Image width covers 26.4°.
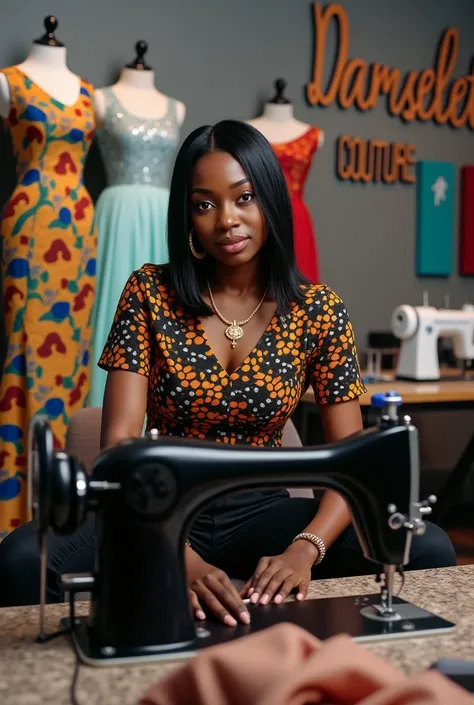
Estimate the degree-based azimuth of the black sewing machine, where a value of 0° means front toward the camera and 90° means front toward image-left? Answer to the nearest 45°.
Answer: approximately 180°

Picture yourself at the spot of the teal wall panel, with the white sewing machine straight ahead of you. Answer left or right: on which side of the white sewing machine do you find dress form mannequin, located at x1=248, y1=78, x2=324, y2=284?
right

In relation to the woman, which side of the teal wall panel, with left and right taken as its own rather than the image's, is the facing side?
front

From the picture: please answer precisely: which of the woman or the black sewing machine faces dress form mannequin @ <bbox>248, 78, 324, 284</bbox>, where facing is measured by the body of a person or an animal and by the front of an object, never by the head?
the black sewing machine

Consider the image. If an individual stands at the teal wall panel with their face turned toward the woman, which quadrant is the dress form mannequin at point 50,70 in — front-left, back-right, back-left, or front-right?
front-right

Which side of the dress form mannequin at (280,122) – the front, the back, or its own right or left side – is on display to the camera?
front

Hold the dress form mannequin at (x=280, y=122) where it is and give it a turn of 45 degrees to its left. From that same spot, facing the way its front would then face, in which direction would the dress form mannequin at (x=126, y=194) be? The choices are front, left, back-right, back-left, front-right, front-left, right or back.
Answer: right

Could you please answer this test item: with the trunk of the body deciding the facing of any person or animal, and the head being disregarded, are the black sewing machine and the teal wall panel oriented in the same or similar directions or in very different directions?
very different directions

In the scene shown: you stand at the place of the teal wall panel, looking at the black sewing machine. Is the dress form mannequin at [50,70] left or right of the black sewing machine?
right

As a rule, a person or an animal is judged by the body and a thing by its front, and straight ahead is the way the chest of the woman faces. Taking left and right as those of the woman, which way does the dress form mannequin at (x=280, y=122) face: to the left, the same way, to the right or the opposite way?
the same way

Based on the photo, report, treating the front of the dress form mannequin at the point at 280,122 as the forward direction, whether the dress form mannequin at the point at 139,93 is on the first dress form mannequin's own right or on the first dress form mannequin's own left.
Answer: on the first dress form mannequin's own right

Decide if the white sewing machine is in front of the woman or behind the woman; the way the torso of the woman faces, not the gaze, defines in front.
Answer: behind

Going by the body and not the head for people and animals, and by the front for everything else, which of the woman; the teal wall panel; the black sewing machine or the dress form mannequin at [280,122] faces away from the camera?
the black sewing machine

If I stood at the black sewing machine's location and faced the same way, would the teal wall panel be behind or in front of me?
in front

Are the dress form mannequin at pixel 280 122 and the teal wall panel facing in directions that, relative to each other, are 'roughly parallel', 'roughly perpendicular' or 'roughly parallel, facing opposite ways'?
roughly parallel

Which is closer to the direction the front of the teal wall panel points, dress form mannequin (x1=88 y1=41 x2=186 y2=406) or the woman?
the woman

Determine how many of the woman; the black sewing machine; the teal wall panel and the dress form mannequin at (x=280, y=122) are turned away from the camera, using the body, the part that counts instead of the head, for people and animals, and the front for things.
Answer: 1

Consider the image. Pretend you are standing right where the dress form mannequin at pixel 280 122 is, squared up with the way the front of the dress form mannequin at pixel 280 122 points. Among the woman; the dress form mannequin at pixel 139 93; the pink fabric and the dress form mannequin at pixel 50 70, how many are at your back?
0

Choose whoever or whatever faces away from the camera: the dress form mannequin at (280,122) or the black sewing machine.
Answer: the black sewing machine

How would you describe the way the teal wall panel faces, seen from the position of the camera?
facing the viewer

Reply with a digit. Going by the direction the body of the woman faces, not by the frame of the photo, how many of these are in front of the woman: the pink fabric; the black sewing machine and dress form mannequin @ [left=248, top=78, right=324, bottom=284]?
2
